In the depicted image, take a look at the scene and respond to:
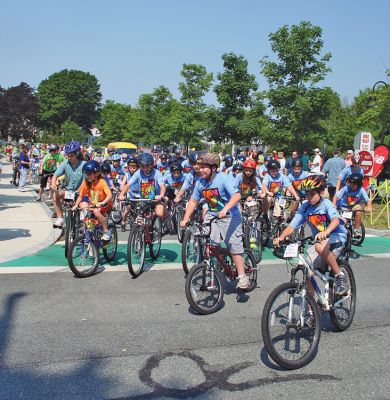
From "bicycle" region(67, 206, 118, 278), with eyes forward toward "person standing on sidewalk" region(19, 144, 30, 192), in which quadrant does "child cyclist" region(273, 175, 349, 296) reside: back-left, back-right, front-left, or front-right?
back-right

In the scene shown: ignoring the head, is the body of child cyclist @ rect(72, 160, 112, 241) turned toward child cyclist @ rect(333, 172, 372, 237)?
no

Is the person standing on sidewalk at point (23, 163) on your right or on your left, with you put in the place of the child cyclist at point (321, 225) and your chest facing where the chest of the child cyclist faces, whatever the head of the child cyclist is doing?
on your right

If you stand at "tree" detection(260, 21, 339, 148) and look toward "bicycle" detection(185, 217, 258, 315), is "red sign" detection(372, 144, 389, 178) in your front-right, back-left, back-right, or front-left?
front-left

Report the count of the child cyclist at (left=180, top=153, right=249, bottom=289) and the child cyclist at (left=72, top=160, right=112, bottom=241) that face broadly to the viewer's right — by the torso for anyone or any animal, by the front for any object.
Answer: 0

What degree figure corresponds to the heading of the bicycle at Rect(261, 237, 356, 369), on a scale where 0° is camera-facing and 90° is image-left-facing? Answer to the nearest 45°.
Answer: approximately 45°

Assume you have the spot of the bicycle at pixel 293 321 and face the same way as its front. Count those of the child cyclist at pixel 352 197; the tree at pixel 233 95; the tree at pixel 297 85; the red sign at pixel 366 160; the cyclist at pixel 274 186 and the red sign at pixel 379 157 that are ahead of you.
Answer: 0

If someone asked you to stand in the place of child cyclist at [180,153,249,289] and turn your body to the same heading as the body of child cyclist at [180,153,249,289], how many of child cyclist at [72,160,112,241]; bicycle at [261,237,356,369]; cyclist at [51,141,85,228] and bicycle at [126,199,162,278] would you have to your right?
3

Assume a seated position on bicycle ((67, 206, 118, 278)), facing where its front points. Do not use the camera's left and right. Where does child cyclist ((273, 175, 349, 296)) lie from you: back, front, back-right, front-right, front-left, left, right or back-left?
left

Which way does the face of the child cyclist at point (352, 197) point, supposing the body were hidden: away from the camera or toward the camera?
toward the camera

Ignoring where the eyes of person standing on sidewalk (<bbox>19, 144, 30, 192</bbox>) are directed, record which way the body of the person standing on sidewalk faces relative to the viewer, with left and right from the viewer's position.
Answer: facing to the right of the viewer

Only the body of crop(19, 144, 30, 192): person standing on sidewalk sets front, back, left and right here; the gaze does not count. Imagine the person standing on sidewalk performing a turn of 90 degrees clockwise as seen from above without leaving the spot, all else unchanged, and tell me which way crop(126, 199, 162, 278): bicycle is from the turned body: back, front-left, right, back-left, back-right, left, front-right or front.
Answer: front

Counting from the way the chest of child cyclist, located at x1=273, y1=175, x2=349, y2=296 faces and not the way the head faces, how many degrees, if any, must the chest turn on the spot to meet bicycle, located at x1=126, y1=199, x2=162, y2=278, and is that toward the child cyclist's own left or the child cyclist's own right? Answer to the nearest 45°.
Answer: approximately 90° to the child cyclist's own right

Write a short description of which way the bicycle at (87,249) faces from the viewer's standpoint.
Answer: facing the viewer and to the left of the viewer

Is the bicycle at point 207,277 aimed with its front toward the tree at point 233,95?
no

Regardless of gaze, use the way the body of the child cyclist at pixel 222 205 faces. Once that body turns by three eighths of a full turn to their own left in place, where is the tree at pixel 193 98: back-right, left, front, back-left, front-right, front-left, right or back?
left

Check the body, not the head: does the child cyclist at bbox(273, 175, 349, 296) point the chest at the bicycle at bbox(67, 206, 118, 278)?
no

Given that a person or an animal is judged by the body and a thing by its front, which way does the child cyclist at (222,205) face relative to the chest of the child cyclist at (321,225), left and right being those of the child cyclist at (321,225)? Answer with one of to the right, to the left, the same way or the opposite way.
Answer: the same way

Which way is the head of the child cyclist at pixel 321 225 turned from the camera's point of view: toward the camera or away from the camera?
toward the camera

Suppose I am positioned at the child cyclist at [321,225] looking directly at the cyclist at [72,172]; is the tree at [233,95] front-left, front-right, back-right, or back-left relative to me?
front-right

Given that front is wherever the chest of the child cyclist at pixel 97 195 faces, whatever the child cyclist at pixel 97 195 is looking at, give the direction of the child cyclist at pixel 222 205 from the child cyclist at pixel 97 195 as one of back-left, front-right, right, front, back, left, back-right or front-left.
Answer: left
